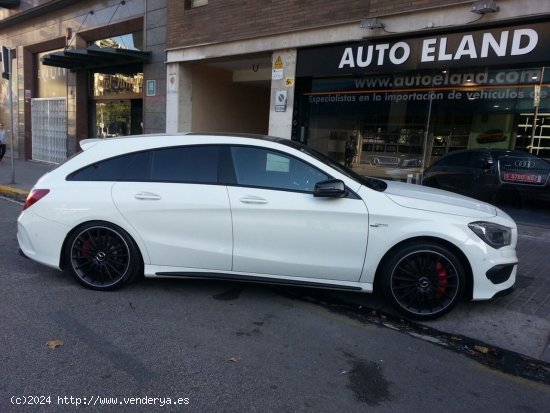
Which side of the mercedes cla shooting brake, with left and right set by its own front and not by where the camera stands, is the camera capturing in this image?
right

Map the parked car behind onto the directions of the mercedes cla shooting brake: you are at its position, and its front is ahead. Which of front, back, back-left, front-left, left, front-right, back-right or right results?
front-left
